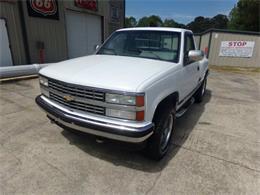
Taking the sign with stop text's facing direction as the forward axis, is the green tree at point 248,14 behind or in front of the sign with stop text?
behind

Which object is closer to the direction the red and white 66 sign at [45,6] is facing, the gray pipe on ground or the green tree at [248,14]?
the gray pipe on ground

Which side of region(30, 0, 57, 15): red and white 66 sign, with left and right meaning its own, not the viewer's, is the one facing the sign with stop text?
left

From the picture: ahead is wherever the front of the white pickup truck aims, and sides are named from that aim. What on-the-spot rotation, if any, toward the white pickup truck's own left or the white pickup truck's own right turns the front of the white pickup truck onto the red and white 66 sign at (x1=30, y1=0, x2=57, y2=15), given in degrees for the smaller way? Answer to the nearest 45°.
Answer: approximately 90° to the white pickup truck's own right

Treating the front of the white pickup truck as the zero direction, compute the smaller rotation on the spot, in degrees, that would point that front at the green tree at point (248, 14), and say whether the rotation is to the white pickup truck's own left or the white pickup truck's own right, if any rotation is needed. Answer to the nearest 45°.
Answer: approximately 180°

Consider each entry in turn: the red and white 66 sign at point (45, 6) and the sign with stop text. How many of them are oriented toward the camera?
2

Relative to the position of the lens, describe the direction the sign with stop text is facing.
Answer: facing the viewer

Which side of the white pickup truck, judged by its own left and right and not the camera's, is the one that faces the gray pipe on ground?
right

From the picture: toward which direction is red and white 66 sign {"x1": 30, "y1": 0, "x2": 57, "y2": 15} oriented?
toward the camera

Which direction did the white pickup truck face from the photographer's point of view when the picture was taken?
facing the viewer and to the left of the viewer

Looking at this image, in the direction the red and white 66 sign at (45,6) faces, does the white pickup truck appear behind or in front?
in front

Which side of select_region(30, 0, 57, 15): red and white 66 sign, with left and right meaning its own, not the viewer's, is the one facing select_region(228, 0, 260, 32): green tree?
left

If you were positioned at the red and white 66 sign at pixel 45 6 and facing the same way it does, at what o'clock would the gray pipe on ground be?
The gray pipe on ground is roughly at 1 o'clock from the red and white 66 sign.

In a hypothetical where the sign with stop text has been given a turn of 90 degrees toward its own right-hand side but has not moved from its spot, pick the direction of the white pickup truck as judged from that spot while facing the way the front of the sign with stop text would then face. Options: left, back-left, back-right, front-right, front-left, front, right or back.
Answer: left

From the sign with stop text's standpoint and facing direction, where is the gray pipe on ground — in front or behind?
in front
